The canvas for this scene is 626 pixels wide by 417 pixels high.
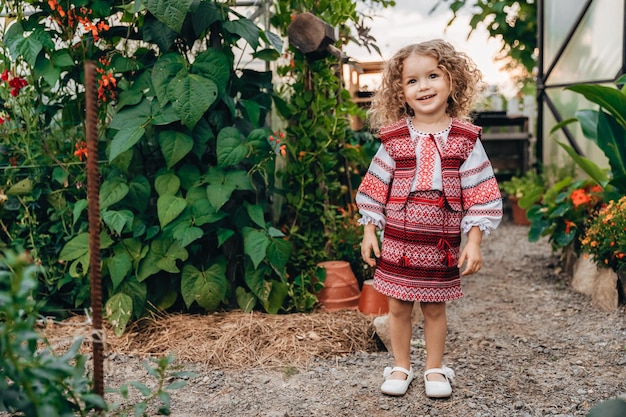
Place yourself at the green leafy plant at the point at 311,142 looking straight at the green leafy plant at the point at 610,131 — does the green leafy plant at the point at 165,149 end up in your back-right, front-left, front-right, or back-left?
back-right

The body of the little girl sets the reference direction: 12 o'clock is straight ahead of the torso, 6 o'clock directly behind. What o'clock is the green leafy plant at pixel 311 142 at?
The green leafy plant is roughly at 5 o'clock from the little girl.

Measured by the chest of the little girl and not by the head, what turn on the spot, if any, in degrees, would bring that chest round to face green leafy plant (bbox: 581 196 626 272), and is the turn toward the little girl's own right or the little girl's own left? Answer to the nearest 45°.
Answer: approximately 135° to the little girl's own left

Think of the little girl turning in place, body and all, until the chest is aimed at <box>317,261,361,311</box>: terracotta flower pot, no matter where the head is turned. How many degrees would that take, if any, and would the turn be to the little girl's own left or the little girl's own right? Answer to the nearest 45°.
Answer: approximately 135° to the little girl's own right

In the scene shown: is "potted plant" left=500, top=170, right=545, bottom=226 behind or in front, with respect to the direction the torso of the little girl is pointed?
behind

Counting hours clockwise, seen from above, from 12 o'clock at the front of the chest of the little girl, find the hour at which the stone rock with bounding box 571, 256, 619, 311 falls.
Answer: The stone rock is roughly at 7 o'clock from the little girl.

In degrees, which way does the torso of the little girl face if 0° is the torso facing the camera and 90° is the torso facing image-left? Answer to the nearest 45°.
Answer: approximately 0°

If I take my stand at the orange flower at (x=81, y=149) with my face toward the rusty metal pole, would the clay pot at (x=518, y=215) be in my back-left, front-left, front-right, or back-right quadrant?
back-left

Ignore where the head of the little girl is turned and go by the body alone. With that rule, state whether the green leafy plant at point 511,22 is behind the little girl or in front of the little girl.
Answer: behind

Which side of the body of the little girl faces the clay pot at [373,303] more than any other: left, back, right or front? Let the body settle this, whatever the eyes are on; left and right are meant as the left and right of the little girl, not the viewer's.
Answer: back

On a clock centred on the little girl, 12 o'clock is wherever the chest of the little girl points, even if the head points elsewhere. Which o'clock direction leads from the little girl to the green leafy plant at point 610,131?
The green leafy plant is roughly at 7 o'clock from the little girl.

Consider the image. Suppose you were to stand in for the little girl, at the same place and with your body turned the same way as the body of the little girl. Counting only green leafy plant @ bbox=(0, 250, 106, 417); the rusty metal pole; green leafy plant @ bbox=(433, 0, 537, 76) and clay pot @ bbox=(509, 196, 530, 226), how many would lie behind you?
2

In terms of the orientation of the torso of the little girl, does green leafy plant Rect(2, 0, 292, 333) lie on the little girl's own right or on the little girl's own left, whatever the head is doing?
on the little girl's own right
